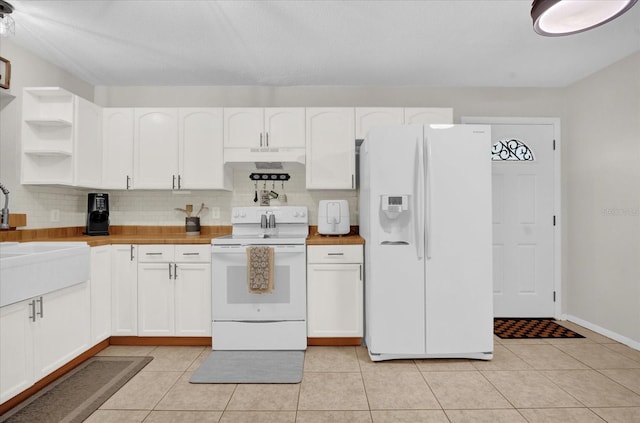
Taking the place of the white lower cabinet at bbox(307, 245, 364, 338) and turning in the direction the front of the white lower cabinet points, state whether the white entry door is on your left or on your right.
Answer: on your left

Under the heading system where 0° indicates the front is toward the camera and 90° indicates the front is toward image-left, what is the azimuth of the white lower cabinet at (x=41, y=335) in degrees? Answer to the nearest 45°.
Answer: approximately 315°

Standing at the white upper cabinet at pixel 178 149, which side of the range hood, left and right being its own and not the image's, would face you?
right

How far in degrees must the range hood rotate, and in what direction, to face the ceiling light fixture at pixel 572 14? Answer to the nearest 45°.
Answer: approximately 45° to its left

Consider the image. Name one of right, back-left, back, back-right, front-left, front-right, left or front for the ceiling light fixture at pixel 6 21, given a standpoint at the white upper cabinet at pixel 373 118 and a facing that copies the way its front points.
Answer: front-right

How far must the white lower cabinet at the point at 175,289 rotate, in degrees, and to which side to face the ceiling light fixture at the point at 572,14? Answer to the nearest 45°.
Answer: approximately 45° to its left

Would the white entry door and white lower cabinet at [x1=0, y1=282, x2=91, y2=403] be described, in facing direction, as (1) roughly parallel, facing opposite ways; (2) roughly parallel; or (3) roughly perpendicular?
roughly perpendicular
